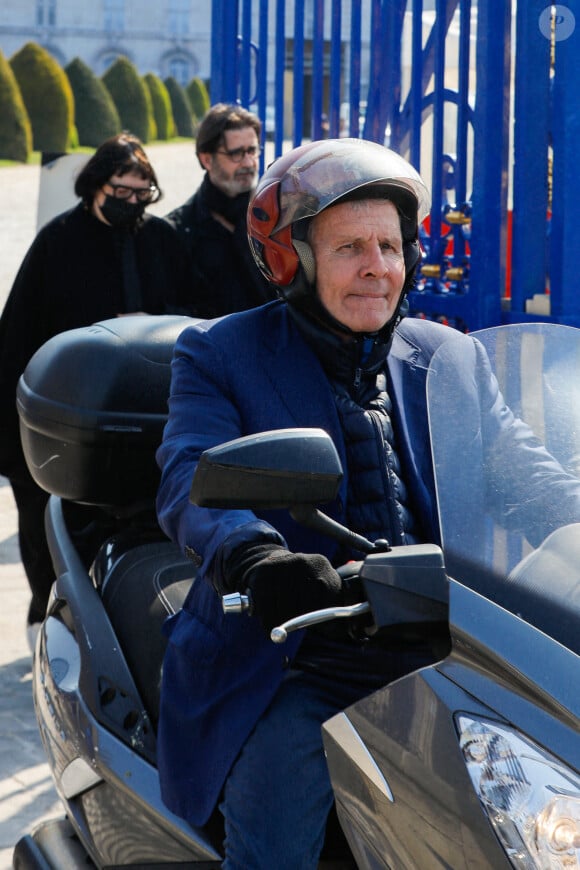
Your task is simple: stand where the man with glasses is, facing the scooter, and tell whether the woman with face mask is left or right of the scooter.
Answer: right

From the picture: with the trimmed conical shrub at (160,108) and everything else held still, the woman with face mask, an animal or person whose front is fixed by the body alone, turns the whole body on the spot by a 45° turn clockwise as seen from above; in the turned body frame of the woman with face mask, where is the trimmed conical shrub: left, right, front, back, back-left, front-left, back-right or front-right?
back

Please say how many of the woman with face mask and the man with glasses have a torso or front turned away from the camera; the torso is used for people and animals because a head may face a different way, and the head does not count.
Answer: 0

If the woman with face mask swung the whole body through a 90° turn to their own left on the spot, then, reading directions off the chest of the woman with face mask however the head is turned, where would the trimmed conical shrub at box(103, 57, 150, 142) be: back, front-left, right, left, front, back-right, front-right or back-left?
front-left

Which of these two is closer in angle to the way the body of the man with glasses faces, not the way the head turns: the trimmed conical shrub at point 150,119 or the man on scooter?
the man on scooter

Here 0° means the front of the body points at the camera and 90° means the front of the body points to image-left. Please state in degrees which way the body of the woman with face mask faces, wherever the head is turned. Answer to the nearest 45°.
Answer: approximately 315°

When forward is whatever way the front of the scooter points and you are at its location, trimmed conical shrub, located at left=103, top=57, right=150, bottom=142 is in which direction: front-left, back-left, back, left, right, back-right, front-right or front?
back-left

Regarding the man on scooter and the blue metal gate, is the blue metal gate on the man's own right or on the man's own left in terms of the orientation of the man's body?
on the man's own left

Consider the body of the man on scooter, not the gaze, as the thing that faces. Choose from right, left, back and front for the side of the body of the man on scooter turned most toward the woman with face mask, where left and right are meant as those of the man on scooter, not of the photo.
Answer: back

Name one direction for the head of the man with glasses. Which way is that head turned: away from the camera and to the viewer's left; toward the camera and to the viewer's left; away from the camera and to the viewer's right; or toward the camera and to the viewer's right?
toward the camera and to the viewer's right

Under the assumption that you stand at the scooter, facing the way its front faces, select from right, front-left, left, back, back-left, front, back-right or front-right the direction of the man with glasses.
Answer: back-left

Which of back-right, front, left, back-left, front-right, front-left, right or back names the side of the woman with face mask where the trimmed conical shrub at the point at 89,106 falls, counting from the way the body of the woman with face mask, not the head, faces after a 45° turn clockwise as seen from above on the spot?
back

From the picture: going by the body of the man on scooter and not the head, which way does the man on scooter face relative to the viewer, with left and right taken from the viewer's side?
facing the viewer and to the right of the viewer

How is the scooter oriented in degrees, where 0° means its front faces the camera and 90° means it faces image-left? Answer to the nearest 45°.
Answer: approximately 315°
